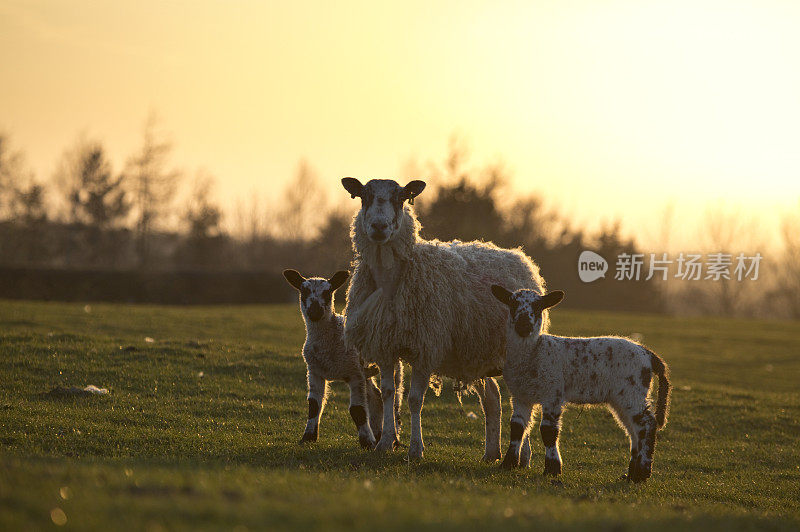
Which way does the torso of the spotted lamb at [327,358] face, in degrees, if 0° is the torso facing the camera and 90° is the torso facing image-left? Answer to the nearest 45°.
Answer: approximately 45°

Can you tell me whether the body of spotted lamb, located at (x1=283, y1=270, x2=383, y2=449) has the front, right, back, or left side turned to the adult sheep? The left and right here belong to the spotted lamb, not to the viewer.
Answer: left

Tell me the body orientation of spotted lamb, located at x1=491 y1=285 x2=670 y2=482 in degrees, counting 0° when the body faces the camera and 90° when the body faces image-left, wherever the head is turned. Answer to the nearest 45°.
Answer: approximately 90°

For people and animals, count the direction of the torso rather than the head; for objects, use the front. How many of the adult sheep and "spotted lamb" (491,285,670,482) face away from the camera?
0

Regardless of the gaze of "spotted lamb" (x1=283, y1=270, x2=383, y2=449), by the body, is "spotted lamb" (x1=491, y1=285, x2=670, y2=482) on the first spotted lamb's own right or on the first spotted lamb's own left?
on the first spotted lamb's own left

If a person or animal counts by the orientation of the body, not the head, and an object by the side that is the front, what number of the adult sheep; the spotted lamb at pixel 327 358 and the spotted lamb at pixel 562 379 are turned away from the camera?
0

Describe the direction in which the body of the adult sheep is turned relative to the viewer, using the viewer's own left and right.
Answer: facing the viewer and to the left of the viewer

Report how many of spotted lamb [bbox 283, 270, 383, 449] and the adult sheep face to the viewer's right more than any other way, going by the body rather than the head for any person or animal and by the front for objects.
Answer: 0
